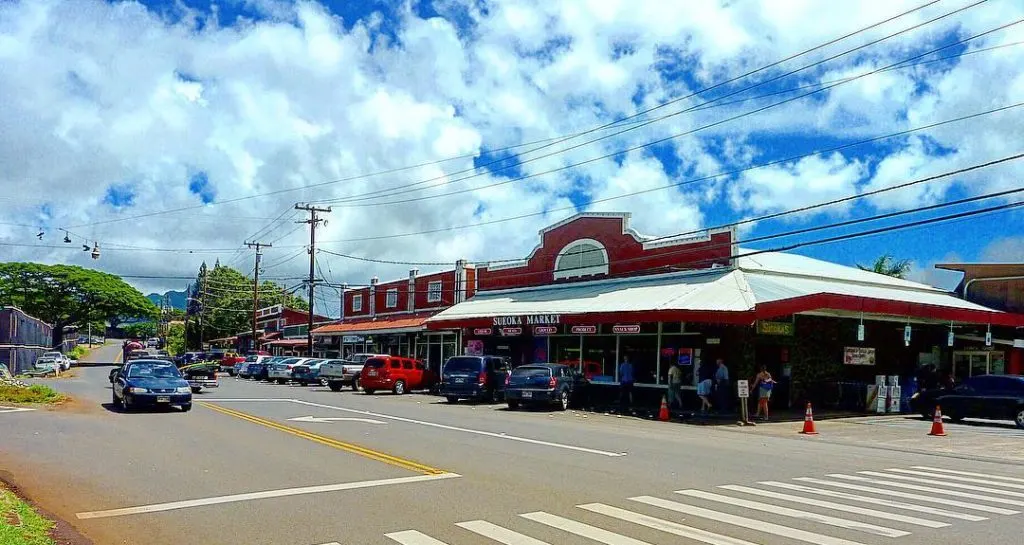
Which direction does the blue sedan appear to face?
toward the camera

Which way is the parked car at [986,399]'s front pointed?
to the viewer's left

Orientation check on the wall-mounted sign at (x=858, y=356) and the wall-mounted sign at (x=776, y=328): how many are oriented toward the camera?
2

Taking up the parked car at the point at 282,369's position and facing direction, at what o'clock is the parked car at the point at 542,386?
the parked car at the point at 542,386 is roughly at 4 o'clock from the parked car at the point at 282,369.

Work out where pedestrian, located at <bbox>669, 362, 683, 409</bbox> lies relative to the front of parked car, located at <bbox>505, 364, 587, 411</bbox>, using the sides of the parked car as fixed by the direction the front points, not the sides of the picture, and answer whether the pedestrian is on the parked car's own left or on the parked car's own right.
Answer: on the parked car's own right

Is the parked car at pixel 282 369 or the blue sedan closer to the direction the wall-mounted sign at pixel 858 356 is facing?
the blue sedan

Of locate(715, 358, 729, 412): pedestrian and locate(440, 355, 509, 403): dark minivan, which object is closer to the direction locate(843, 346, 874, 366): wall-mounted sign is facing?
the pedestrian

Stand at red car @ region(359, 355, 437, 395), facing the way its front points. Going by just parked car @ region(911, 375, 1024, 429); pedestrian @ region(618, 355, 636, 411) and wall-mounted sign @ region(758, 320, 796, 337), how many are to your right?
3

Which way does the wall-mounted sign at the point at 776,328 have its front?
toward the camera
